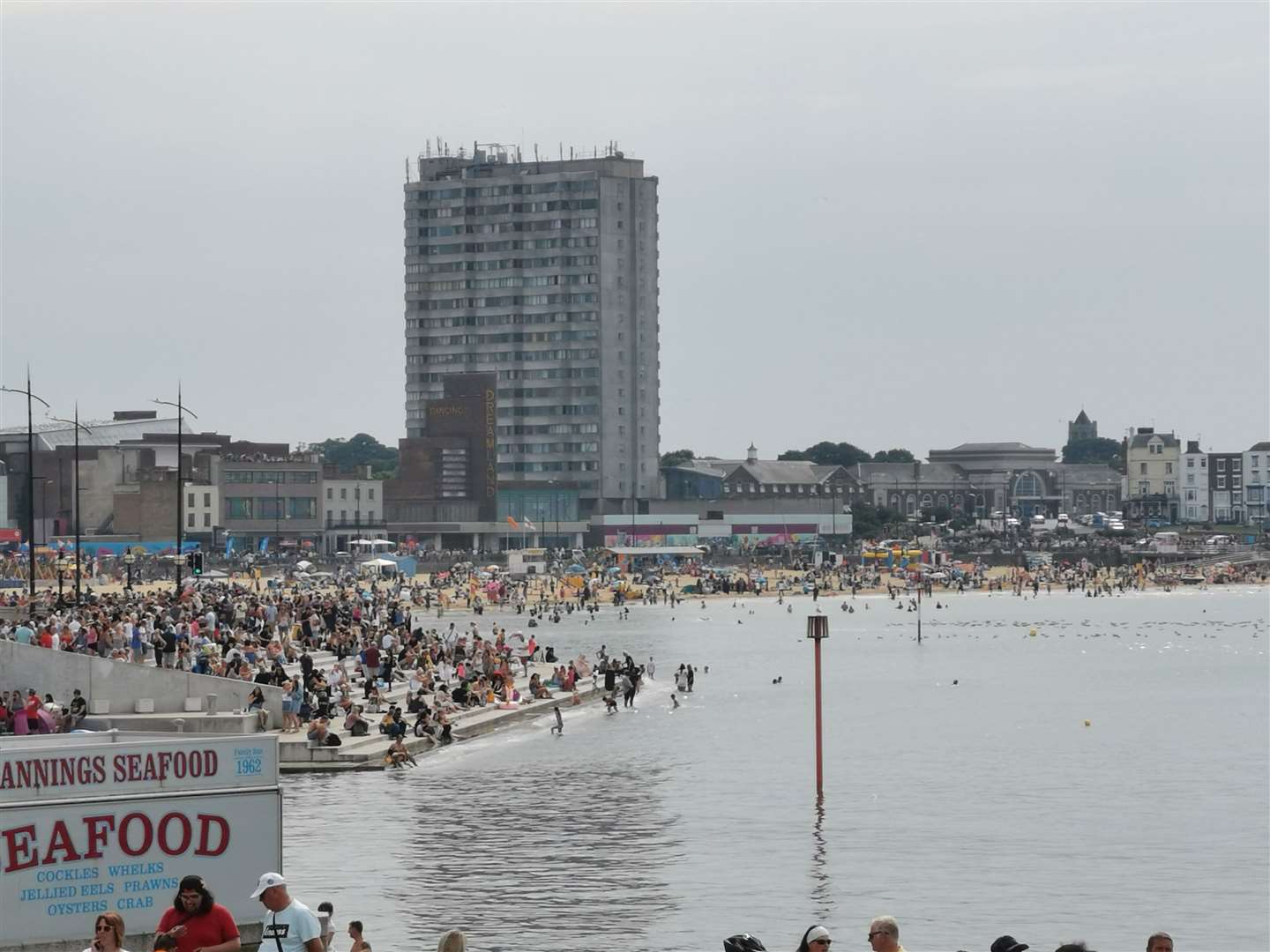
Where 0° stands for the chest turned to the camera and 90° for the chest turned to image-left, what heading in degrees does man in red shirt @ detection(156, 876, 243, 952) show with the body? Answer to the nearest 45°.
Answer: approximately 45°

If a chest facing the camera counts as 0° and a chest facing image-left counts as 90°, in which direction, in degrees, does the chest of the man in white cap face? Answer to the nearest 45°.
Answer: approximately 45°

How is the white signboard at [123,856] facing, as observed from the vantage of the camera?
facing the viewer

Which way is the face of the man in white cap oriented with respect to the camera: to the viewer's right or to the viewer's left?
to the viewer's left

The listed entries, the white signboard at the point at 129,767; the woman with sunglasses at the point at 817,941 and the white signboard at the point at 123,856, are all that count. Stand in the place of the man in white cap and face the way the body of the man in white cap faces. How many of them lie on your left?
1

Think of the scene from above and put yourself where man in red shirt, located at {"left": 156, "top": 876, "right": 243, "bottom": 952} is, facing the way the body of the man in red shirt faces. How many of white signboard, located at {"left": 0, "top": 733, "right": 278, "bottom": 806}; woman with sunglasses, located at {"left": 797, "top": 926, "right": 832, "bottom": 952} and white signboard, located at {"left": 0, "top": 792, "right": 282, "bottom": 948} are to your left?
1

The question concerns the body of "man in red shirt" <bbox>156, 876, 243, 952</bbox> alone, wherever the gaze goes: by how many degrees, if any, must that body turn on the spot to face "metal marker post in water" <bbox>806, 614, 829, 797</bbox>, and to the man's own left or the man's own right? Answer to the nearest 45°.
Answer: approximately 180°

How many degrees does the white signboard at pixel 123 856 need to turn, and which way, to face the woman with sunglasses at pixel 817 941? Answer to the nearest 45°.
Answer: approximately 45° to its left

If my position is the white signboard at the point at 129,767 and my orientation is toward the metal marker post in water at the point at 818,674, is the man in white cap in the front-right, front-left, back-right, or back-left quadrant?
back-right

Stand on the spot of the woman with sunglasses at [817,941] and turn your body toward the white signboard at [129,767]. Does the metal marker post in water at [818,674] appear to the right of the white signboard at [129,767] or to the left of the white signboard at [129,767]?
right

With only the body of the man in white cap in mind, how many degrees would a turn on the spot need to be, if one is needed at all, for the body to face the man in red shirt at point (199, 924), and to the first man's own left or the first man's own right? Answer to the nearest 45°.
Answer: approximately 45° to the first man's own right

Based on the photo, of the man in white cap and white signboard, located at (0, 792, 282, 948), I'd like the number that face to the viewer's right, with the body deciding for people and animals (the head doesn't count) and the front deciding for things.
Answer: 0

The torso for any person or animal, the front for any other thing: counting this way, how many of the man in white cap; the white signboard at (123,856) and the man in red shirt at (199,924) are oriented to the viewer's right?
0

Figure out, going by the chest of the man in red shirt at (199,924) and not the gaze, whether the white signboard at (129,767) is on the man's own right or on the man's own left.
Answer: on the man's own right

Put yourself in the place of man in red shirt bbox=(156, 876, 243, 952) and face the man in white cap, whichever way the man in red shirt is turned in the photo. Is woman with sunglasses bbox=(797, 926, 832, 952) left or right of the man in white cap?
right

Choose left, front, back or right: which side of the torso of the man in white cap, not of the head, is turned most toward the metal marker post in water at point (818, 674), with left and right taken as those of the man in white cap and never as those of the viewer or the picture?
back

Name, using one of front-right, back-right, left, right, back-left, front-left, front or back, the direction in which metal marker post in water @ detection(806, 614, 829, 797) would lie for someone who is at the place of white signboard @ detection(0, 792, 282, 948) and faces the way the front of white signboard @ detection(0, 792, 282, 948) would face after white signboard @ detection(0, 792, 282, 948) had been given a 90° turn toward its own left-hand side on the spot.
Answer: front-left
